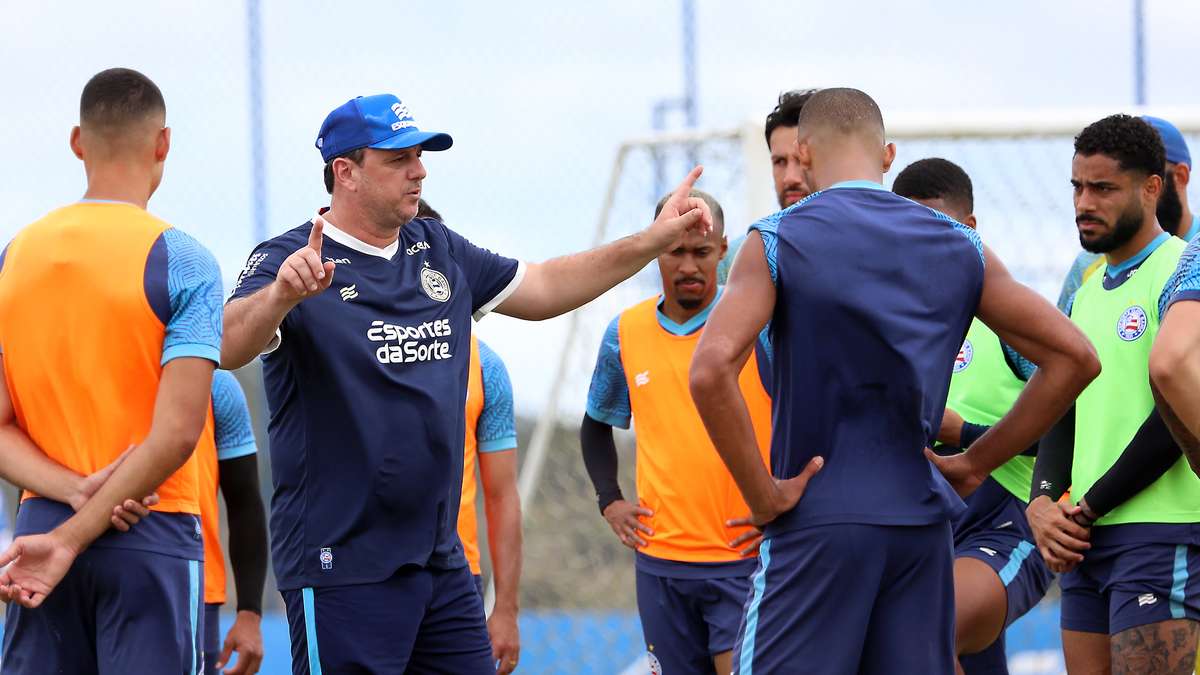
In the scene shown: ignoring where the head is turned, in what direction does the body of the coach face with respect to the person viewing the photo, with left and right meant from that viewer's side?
facing the viewer and to the right of the viewer

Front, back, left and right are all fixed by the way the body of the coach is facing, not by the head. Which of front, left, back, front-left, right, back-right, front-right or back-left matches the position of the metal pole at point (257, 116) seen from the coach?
back-left

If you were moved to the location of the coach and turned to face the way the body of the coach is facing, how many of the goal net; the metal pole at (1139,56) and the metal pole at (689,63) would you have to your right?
0

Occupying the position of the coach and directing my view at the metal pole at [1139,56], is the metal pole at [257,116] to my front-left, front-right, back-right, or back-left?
front-left

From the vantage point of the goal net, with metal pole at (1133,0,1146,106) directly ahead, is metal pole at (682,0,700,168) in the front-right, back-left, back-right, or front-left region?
front-left

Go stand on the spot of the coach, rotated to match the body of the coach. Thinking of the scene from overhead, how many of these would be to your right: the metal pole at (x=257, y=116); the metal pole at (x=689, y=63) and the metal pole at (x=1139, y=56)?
0

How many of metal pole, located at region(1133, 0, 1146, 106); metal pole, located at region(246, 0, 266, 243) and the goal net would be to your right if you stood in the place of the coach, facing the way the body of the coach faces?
0

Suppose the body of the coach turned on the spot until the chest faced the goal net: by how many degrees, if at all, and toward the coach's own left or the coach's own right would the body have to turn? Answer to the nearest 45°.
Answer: approximately 135° to the coach's own left

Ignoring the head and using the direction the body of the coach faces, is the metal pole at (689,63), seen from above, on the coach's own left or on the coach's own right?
on the coach's own left

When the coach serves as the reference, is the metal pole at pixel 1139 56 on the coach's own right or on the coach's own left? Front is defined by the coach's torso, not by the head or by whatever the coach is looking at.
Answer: on the coach's own left
